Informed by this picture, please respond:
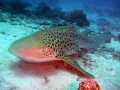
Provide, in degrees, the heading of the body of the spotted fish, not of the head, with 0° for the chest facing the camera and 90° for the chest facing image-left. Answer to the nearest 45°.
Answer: approximately 45°

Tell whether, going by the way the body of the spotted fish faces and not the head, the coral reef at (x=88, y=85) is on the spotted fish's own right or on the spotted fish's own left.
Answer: on the spotted fish's own left
